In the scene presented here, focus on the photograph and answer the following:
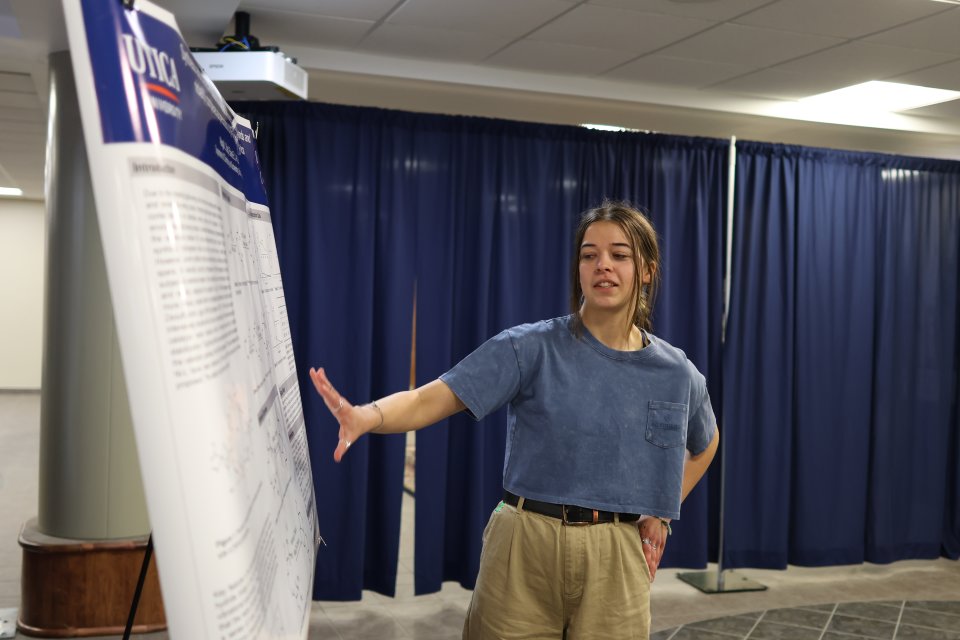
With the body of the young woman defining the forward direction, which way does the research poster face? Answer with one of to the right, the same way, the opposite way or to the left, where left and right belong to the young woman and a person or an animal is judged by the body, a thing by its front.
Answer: to the left

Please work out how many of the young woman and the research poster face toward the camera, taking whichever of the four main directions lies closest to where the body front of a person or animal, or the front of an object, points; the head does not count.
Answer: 1

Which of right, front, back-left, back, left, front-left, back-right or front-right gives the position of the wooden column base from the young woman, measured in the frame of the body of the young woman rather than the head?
back-right

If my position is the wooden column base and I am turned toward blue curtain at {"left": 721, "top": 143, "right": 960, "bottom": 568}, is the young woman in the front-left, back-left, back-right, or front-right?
front-right

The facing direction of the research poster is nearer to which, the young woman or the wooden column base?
the young woman

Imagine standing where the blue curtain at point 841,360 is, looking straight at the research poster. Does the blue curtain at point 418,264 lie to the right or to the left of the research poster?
right

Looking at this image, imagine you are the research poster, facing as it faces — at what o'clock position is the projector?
The projector is roughly at 9 o'clock from the research poster.

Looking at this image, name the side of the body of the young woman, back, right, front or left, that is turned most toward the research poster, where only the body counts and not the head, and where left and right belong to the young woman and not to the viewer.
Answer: right

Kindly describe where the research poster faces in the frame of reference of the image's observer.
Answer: facing to the right of the viewer

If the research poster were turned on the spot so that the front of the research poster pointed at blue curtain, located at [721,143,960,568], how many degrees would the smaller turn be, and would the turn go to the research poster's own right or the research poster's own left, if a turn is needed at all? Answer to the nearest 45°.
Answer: approximately 45° to the research poster's own left

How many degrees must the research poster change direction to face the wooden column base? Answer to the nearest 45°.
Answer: approximately 90° to its left

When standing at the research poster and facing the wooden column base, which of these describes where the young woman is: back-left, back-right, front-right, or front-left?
front-right

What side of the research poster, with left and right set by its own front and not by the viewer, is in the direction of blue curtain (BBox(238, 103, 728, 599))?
left

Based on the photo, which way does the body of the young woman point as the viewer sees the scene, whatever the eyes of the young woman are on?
toward the camera

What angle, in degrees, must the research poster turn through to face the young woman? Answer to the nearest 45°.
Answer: approximately 45° to its left

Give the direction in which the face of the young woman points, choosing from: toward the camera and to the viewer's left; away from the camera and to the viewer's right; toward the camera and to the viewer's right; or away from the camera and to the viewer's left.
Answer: toward the camera and to the viewer's left
